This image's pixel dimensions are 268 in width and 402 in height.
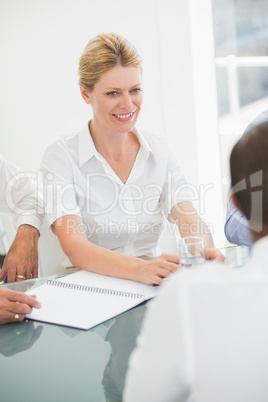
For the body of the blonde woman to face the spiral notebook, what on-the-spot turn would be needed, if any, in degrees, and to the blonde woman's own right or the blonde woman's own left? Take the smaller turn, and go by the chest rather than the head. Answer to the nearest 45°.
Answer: approximately 45° to the blonde woman's own right

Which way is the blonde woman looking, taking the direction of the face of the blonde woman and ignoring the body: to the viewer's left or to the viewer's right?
to the viewer's right

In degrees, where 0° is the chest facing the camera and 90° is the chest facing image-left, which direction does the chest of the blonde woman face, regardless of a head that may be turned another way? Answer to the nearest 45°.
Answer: approximately 315°
